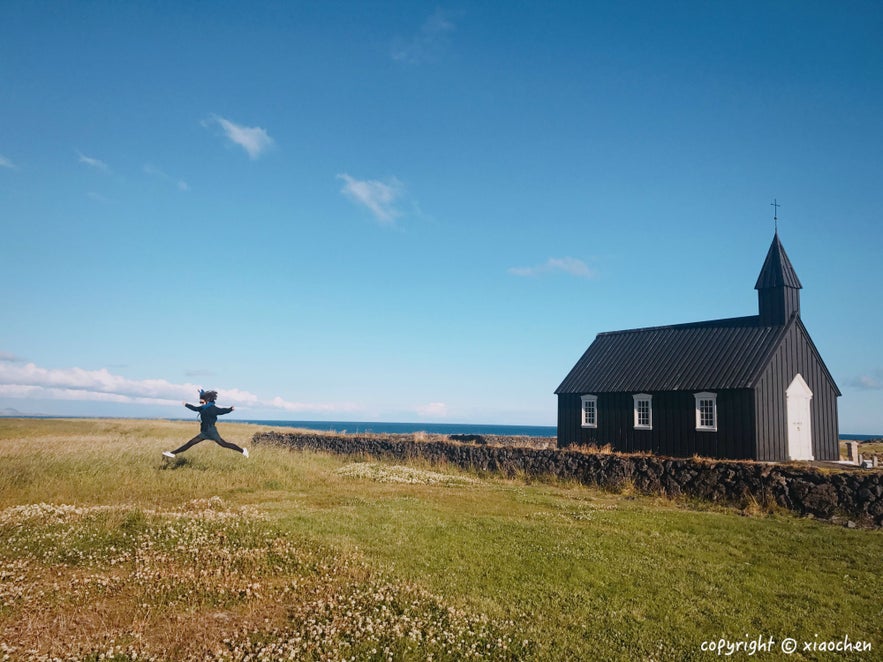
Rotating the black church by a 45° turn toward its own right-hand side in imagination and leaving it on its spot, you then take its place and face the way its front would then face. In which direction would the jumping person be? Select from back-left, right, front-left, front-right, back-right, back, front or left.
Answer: front-right

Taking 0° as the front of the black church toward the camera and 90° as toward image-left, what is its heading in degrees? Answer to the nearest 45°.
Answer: approximately 315°
